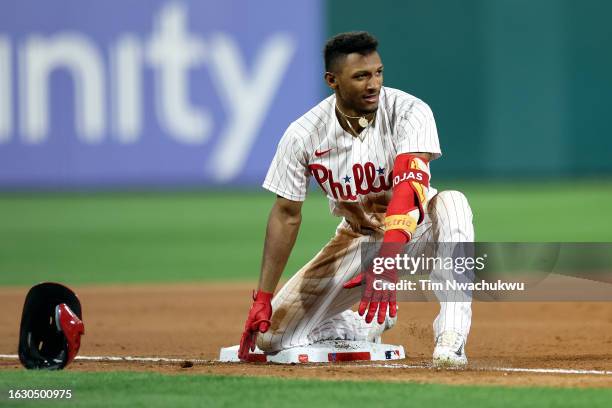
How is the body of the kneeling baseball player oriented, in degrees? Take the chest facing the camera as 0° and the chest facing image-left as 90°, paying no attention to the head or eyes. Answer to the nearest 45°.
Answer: approximately 0°

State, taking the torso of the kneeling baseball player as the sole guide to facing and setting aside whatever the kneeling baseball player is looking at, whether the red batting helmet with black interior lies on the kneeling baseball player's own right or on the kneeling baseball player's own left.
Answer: on the kneeling baseball player's own right
